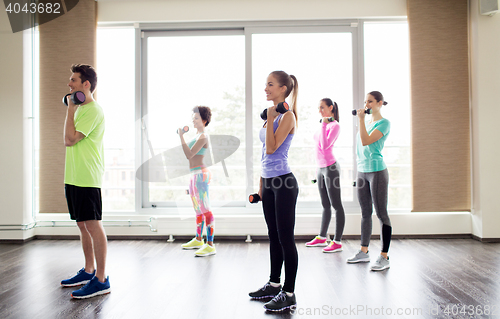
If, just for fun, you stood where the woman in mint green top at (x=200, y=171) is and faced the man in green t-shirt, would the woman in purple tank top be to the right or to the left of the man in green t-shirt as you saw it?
left

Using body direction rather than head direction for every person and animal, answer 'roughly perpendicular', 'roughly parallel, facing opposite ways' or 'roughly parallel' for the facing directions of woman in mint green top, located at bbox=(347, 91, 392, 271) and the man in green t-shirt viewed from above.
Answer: roughly parallel
